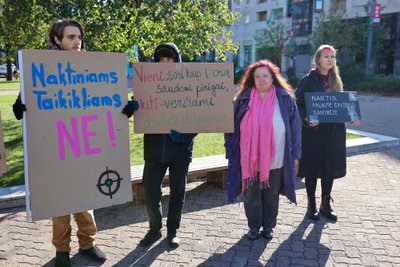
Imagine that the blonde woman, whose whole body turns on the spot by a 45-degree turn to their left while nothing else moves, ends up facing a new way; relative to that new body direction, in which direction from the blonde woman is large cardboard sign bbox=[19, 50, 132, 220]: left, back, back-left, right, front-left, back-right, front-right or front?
back-right

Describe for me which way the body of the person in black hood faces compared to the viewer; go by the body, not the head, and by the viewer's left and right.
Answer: facing the viewer

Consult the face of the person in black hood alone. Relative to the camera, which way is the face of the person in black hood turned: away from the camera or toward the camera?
toward the camera

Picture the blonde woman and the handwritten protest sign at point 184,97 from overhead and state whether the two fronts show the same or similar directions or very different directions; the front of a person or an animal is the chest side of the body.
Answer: same or similar directions

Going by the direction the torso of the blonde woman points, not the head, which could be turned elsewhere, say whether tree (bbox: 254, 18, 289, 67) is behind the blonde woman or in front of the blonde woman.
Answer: behind

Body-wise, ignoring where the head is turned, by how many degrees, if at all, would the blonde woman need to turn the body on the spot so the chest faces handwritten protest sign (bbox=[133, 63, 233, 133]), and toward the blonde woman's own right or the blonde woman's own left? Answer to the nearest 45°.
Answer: approximately 90° to the blonde woman's own right

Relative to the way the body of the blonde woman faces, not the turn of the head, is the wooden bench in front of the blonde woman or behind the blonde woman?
behind

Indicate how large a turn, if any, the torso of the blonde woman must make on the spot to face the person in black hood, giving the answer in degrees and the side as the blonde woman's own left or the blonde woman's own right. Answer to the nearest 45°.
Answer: approximately 90° to the blonde woman's own right

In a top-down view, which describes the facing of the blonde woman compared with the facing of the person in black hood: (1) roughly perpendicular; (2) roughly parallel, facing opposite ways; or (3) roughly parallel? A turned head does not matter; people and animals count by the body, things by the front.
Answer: roughly parallel

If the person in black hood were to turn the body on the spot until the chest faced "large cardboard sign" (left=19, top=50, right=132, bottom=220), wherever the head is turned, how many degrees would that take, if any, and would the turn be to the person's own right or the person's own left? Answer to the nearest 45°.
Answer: approximately 45° to the person's own right

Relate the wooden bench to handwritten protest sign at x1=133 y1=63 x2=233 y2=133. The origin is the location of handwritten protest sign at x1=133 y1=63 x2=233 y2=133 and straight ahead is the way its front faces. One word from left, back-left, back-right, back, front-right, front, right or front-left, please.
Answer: back

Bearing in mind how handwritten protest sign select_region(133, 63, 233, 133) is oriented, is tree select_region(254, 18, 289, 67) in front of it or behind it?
behind

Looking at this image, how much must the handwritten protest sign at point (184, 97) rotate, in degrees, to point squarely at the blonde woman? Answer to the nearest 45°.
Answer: approximately 135° to its left

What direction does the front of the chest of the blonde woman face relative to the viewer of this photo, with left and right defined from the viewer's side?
facing the viewer and to the right of the viewer

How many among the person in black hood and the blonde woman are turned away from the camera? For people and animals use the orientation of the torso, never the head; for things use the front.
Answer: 0

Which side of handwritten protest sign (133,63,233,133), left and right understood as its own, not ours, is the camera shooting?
front

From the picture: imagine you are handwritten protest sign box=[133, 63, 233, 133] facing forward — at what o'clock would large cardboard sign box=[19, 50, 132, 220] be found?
The large cardboard sign is roughly at 2 o'clock from the handwritten protest sign.
